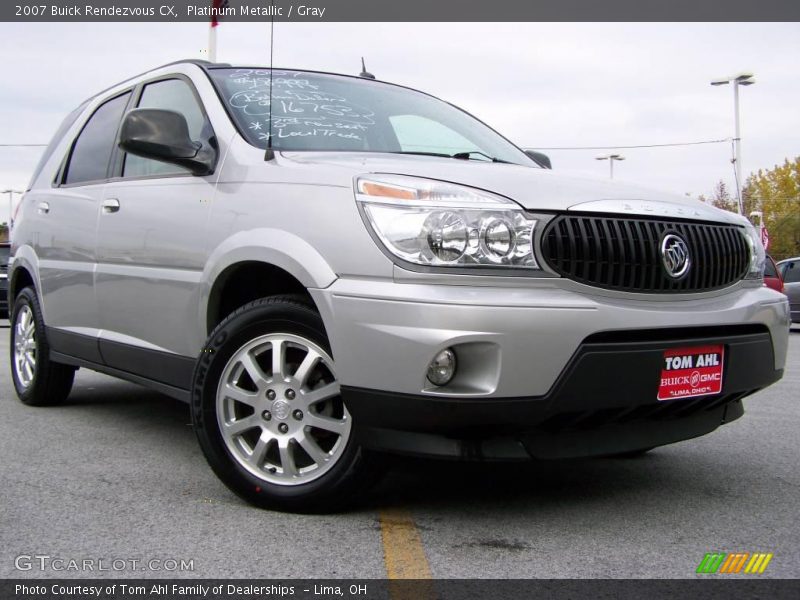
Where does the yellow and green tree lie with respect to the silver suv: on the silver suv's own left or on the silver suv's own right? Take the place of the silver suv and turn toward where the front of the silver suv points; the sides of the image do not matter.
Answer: on the silver suv's own left

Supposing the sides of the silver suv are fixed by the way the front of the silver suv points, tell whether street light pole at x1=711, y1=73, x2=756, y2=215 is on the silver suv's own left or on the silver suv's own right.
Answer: on the silver suv's own left

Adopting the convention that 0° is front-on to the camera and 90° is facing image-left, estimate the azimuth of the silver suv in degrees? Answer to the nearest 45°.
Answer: approximately 315°
